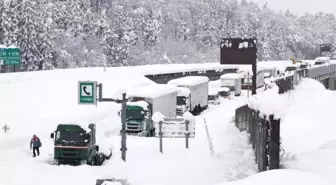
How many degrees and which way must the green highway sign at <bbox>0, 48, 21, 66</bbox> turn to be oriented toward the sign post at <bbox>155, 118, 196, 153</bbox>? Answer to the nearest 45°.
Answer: approximately 45° to its left

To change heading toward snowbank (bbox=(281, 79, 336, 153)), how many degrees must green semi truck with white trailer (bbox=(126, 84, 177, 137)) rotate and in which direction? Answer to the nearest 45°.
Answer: approximately 90° to its left

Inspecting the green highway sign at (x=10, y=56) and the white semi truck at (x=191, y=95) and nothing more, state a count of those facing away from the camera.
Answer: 0

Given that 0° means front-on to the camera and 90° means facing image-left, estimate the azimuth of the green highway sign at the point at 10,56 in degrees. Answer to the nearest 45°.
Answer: approximately 0°

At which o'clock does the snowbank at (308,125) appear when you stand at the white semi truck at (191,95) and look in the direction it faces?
The snowbank is roughly at 10 o'clock from the white semi truck.

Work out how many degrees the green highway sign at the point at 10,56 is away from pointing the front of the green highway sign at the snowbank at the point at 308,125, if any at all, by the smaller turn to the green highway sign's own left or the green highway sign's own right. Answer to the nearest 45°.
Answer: approximately 45° to the green highway sign's own left

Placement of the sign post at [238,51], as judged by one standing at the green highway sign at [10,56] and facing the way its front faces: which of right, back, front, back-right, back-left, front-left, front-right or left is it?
left

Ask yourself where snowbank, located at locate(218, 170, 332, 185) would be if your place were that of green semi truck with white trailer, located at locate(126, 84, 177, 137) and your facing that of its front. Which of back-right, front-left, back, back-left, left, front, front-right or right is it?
front-left

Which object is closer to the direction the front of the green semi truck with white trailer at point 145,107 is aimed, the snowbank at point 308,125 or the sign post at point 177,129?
the sign post

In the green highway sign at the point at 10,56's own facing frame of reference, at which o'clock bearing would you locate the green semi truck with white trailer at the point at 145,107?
The green semi truck with white trailer is roughly at 10 o'clock from the green highway sign.
